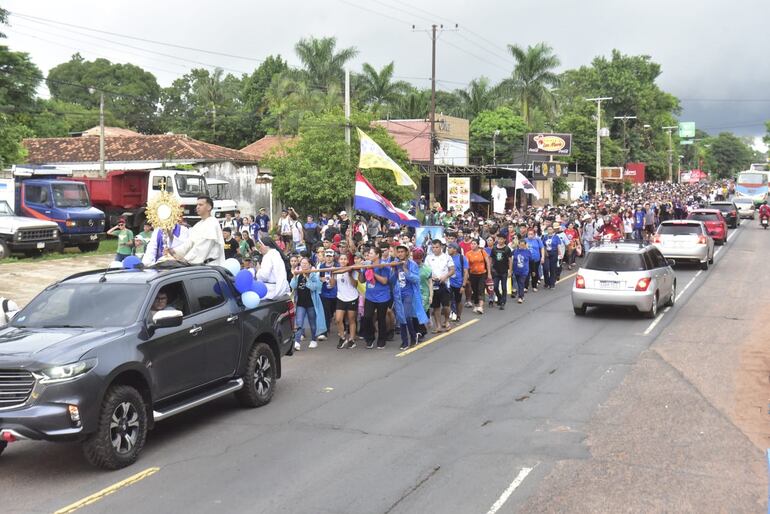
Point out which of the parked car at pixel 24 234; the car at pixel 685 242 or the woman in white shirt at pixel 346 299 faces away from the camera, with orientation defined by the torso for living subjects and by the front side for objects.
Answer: the car at pixel 685 242

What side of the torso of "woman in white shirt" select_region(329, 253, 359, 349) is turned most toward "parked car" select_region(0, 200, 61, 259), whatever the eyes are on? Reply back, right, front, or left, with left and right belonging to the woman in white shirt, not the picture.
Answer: right

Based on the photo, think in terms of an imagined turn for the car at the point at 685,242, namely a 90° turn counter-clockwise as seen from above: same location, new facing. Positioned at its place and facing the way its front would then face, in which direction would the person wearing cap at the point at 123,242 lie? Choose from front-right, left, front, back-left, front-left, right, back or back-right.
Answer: front-left

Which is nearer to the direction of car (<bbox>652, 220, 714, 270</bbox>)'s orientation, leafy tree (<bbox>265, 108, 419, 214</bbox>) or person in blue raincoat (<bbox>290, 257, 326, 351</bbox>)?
the leafy tree

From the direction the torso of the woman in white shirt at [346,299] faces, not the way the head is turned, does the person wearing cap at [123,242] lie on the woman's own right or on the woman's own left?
on the woman's own right

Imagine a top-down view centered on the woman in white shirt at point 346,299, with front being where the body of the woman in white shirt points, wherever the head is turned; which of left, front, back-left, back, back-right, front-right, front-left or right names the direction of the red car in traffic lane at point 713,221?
back

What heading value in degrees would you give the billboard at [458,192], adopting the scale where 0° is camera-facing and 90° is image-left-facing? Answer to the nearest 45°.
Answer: approximately 0°

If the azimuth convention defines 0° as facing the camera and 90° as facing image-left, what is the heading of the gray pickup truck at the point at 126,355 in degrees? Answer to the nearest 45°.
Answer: approximately 45°

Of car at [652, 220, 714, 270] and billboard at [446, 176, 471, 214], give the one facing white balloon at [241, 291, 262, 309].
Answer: the billboard

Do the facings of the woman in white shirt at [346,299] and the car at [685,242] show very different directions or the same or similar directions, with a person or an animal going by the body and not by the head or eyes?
very different directions
